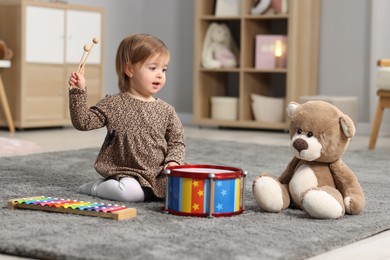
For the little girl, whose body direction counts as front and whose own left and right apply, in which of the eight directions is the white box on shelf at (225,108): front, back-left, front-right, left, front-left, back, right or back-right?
back-left

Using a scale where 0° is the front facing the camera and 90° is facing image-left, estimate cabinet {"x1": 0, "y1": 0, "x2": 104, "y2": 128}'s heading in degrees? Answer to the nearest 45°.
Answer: approximately 315°

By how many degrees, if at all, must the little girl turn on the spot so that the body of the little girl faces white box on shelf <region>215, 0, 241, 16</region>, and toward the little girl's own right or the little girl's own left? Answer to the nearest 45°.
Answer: approximately 135° to the little girl's own left

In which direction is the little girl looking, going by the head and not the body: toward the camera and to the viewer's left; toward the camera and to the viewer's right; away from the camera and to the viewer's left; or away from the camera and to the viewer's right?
toward the camera and to the viewer's right

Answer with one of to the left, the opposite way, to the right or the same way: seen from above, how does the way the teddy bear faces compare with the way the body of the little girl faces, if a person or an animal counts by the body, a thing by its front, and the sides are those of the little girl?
to the right

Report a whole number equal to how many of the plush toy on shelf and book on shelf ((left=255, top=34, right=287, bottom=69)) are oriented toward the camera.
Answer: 2

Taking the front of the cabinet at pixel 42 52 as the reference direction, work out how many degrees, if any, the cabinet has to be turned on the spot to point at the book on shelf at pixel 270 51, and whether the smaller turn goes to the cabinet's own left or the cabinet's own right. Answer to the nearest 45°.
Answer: approximately 45° to the cabinet's own left
